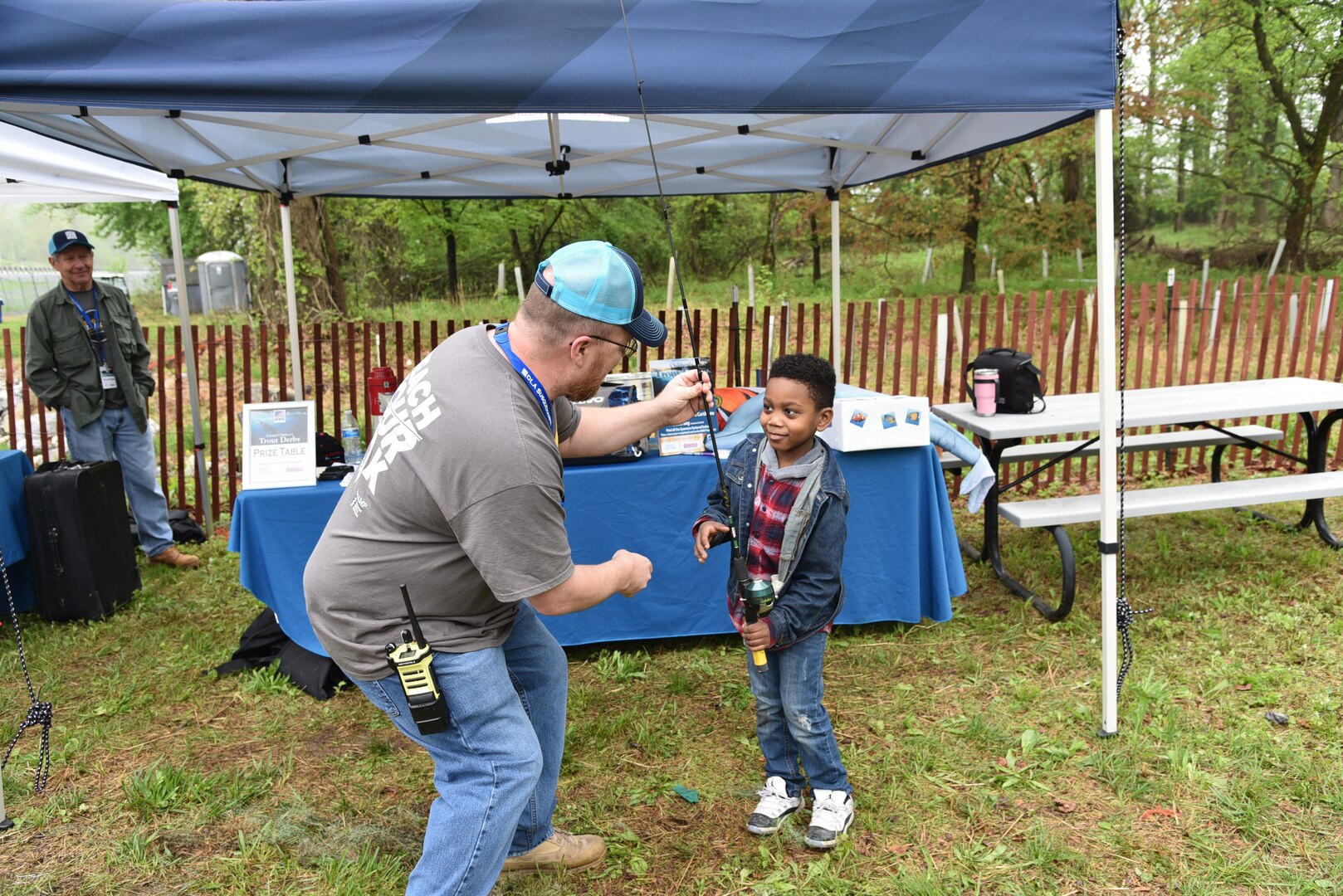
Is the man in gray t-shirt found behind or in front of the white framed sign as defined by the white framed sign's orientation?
in front

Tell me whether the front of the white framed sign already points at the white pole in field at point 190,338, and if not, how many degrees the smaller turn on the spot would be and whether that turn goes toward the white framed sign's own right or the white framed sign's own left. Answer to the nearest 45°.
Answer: approximately 180°

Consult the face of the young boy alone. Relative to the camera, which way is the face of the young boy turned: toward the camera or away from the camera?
toward the camera

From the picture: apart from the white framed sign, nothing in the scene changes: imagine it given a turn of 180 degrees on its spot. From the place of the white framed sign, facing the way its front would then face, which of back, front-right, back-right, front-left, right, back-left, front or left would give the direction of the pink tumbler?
right

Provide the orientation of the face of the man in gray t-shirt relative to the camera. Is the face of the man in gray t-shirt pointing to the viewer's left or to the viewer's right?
to the viewer's right

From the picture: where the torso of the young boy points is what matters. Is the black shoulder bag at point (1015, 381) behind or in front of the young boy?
behind

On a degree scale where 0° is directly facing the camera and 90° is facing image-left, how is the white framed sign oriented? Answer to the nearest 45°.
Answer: approximately 0°

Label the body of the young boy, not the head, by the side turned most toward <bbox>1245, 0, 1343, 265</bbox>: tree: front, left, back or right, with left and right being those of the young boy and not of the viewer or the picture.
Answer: back

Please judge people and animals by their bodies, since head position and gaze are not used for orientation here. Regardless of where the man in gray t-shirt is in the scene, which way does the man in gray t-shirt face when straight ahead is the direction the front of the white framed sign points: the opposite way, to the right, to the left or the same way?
to the left

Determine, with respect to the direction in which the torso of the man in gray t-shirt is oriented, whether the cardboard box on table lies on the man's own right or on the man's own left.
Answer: on the man's own left

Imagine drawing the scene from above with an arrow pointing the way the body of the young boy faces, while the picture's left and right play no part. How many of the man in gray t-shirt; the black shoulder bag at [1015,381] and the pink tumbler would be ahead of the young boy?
1

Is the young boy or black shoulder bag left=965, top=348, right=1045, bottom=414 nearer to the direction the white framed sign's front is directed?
the young boy

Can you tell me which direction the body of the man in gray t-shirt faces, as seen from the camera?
to the viewer's right

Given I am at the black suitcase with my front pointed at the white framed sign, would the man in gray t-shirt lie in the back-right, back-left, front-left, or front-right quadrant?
front-right

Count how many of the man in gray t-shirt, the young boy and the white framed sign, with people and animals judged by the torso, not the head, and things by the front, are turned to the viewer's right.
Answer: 1

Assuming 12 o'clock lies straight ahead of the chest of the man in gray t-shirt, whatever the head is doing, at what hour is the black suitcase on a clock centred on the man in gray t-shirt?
The black suitcase is roughly at 8 o'clock from the man in gray t-shirt.

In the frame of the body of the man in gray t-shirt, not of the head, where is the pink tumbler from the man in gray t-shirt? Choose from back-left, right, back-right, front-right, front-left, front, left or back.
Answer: front-left

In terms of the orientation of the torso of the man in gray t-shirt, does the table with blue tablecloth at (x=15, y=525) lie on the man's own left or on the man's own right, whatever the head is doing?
on the man's own left
